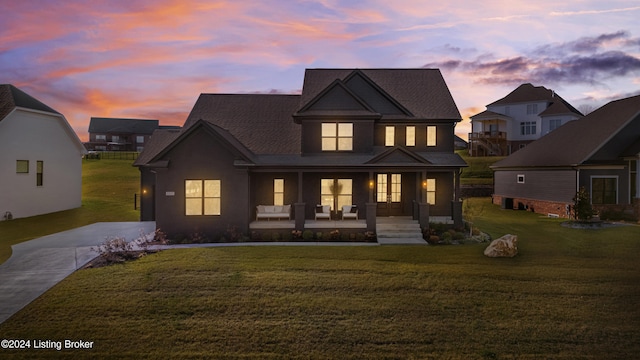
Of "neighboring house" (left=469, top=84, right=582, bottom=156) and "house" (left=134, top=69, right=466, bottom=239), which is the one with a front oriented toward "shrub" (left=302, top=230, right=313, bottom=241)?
the house

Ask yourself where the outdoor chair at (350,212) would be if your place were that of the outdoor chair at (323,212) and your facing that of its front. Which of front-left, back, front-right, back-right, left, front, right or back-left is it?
left

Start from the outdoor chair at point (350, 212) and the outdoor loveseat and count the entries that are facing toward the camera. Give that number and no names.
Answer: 2

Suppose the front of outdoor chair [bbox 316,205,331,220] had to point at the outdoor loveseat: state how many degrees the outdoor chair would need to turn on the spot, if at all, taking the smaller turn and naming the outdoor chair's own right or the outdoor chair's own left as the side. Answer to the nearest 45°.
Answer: approximately 90° to the outdoor chair's own right

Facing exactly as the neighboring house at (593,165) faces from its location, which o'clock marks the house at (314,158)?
The house is roughly at 3 o'clock from the neighboring house.

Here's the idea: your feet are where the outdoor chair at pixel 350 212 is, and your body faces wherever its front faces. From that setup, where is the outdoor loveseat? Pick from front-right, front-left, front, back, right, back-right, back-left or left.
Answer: right

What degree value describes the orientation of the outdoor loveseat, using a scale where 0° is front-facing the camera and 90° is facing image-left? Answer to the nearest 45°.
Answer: approximately 0°
